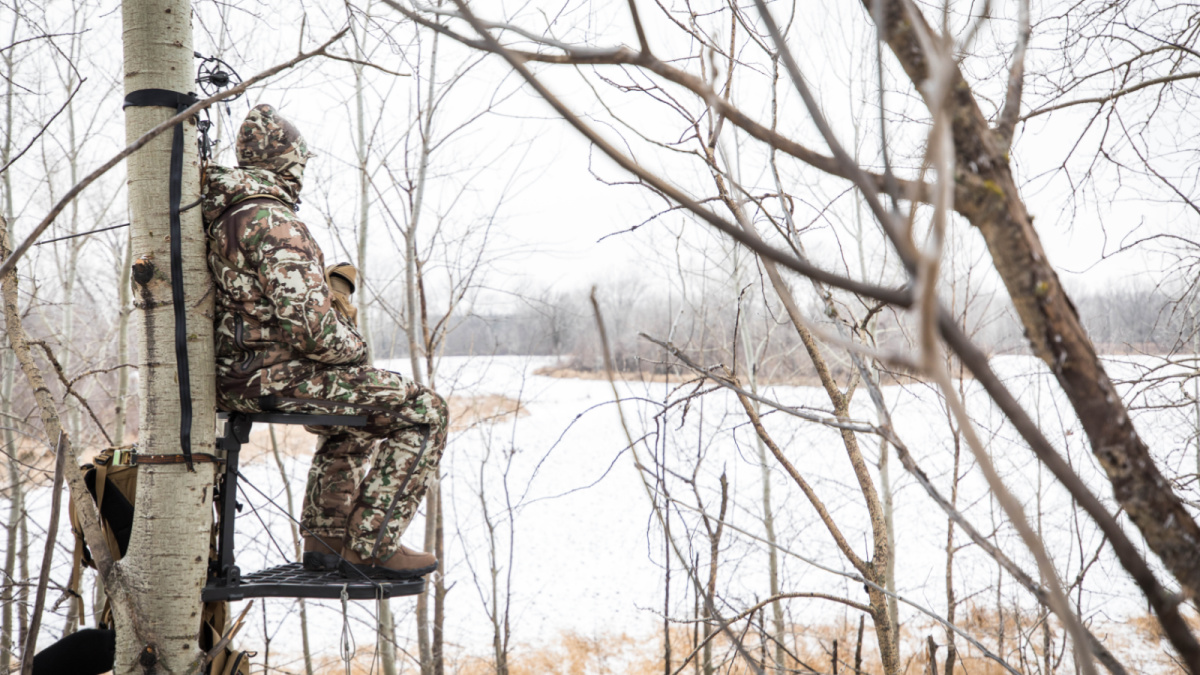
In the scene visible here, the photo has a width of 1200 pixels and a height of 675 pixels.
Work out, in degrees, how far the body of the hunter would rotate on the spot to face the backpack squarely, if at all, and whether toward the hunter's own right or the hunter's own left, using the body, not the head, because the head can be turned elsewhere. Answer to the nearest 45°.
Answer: approximately 180°

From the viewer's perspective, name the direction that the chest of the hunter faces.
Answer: to the viewer's right

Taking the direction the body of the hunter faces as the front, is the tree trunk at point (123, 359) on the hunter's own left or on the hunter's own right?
on the hunter's own left

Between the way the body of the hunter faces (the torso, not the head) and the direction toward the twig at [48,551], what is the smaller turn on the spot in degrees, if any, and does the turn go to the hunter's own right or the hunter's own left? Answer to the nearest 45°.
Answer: approximately 135° to the hunter's own right

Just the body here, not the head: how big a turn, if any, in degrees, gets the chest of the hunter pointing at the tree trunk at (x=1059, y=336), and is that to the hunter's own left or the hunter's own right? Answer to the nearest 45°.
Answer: approximately 90° to the hunter's own right
